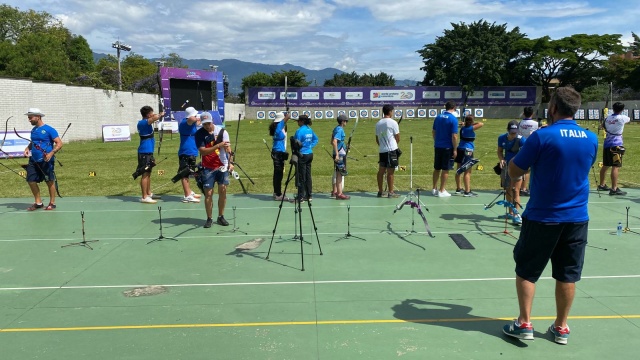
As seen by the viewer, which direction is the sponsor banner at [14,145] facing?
toward the camera

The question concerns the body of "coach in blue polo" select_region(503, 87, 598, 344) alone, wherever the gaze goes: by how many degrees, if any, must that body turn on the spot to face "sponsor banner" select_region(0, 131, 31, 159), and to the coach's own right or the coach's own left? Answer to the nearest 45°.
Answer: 0° — they already face it

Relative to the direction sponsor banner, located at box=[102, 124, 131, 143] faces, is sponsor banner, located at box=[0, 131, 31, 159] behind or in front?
in front

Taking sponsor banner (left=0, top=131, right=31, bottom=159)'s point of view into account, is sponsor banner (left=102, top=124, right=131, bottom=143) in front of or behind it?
behind

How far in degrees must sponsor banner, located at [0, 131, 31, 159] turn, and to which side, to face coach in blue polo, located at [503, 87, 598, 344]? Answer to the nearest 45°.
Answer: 0° — it already faces them

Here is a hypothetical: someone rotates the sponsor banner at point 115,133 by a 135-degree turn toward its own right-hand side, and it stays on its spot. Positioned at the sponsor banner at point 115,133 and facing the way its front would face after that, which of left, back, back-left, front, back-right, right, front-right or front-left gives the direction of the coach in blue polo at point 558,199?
back-left

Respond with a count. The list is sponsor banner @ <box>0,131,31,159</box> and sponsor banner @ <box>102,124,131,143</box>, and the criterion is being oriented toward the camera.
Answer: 2

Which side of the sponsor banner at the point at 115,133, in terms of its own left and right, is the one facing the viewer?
front

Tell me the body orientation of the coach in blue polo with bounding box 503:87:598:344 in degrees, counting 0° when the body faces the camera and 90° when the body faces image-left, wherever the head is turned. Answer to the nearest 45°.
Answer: approximately 135°
